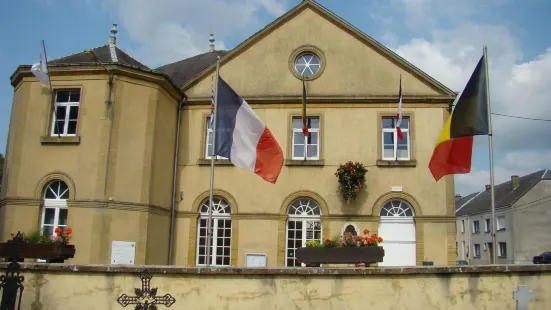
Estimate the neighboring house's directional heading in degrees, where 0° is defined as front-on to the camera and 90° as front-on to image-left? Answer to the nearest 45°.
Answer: approximately 45°

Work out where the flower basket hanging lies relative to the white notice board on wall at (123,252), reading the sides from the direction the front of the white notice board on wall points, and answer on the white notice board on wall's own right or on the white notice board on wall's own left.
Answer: on the white notice board on wall's own left

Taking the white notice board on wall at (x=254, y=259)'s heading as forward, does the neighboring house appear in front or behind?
behind
